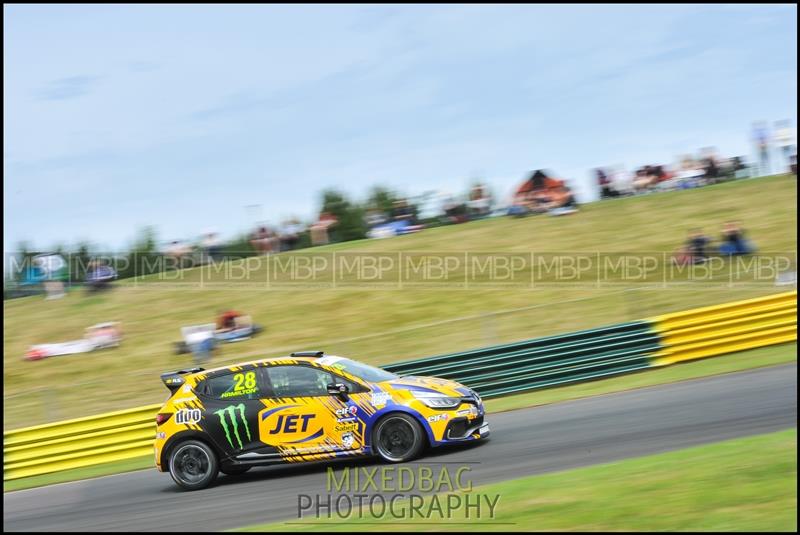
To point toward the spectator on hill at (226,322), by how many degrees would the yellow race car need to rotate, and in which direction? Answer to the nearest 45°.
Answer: approximately 90° to its left

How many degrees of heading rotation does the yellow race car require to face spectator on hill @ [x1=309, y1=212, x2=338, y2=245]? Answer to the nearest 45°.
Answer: approximately 90° to its left

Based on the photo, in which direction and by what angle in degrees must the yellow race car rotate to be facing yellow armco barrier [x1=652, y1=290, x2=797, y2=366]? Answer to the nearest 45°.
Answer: approximately 45° to its left

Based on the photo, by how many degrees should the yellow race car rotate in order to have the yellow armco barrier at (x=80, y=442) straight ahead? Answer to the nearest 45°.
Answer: approximately 135° to its left

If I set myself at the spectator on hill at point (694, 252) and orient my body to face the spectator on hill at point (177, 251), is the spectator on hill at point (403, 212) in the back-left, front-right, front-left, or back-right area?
front-right

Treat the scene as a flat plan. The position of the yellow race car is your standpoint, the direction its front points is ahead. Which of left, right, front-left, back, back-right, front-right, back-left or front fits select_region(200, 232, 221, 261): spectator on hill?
left

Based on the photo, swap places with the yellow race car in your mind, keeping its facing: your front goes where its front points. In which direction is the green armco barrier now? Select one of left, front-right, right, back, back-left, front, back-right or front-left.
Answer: front-left

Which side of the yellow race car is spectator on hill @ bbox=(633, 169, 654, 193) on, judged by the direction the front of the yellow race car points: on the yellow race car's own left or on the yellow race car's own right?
on the yellow race car's own left

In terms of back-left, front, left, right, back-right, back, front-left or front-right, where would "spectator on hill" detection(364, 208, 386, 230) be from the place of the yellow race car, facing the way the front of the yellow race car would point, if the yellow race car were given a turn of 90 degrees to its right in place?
back

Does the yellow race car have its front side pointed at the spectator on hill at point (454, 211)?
no

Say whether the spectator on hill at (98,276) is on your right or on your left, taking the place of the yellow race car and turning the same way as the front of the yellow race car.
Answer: on your left

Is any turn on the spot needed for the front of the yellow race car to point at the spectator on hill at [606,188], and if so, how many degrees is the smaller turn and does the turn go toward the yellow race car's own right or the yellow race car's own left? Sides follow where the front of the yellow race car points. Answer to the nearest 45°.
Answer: approximately 45° to the yellow race car's own left

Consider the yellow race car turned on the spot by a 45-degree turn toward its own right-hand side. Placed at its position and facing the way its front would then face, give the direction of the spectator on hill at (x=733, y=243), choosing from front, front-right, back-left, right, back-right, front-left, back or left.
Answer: left

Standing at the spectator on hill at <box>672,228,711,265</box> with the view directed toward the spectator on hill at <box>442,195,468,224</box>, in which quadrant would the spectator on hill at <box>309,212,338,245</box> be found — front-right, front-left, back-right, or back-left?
front-left

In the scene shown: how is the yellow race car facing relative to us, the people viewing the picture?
facing to the right of the viewer

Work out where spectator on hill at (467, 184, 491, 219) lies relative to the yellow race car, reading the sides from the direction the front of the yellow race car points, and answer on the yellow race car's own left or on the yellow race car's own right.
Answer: on the yellow race car's own left
